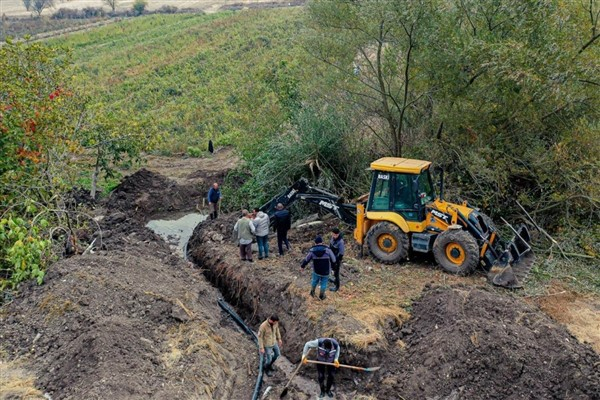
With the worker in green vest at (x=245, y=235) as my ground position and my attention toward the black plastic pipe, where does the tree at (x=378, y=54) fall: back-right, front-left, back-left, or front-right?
back-left

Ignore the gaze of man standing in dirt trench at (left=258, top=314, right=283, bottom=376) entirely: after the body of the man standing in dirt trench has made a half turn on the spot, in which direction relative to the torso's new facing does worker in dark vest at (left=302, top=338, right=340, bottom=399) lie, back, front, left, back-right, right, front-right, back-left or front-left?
back

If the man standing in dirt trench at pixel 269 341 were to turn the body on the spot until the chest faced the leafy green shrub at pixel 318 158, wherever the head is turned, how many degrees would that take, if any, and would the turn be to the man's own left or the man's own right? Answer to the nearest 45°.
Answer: approximately 135° to the man's own left

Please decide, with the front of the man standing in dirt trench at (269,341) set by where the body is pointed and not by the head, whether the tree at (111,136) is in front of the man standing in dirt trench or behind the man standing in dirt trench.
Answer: behind

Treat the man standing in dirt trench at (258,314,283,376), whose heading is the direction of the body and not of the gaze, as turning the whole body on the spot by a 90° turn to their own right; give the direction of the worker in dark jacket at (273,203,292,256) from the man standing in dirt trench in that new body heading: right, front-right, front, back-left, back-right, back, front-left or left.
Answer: back-right

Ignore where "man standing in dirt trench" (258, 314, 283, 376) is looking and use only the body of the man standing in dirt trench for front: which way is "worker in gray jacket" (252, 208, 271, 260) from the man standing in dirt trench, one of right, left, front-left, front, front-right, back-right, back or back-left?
back-left

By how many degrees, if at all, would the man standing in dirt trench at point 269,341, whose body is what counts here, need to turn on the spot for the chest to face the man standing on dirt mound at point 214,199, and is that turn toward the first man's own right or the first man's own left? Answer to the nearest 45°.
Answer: approximately 135° to the first man's own left

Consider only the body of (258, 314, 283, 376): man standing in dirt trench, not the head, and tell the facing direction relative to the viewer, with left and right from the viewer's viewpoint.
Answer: facing the viewer and to the right of the viewer
